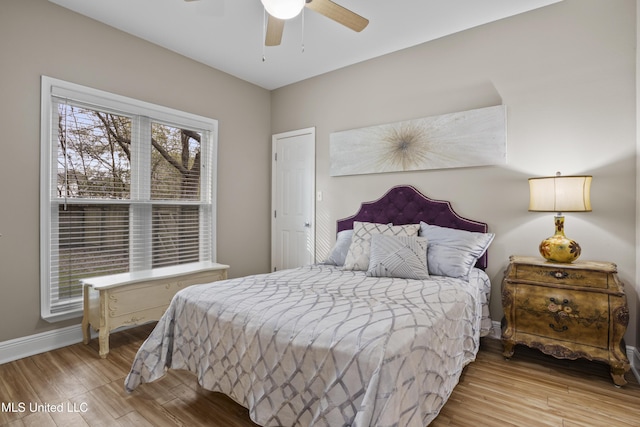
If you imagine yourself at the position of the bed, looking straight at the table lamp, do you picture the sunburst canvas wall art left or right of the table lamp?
left

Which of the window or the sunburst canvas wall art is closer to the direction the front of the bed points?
the window

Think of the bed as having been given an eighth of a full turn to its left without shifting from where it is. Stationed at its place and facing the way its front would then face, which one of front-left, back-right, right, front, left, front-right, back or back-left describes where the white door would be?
back

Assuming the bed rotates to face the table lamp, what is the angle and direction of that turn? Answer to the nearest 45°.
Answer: approximately 135° to its left

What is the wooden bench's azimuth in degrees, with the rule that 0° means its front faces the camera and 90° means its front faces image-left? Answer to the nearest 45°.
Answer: approximately 315°

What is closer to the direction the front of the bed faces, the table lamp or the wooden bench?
the wooden bench

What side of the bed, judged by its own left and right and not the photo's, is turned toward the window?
right

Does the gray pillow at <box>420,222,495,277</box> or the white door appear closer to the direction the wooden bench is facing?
the gray pillow

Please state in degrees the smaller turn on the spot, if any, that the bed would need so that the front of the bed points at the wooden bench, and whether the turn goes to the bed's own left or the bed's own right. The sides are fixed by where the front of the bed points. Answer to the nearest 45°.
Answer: approximately 90° to the bed's own right

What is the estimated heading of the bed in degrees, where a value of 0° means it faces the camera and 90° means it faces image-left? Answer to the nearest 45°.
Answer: approximately 45°
